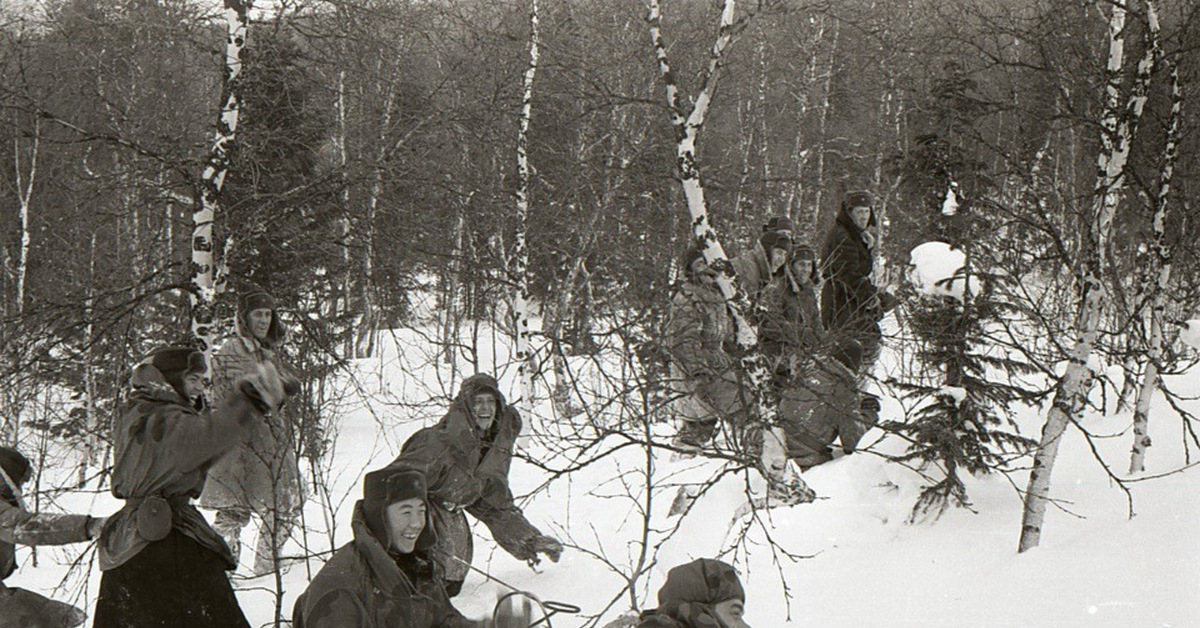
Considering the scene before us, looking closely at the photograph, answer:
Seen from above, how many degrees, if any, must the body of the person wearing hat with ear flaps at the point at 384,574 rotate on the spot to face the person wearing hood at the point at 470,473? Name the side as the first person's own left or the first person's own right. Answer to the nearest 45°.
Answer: approximately 135° to the first person's own left

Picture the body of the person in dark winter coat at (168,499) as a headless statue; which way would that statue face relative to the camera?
to the viewer's right

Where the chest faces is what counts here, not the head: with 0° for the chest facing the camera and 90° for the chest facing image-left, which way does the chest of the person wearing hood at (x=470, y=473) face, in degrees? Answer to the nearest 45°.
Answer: approximately 315°

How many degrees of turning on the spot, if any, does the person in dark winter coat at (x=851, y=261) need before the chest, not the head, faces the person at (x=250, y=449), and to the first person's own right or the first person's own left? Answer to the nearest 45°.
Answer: approximately 90° to the first person's own right
